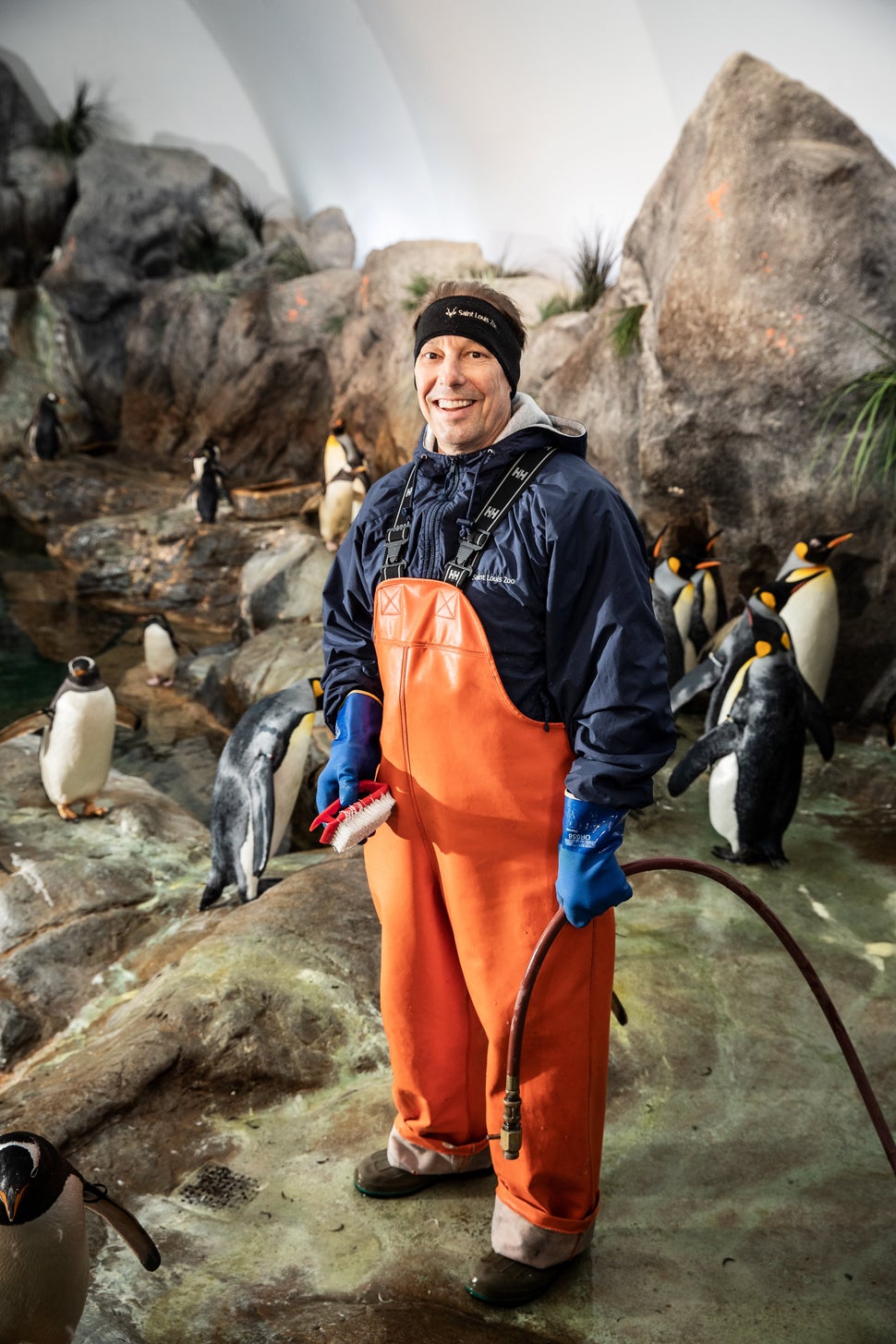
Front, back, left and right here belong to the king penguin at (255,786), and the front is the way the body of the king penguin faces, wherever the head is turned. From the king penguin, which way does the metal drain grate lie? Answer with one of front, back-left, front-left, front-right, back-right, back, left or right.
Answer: right

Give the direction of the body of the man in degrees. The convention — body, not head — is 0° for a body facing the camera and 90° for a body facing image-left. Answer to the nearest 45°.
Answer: approximately 45°

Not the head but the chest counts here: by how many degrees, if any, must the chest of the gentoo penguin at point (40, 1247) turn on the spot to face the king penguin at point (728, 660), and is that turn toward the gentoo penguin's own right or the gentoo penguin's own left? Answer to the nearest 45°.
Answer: approximately 135° to the gentoo penguin's own left

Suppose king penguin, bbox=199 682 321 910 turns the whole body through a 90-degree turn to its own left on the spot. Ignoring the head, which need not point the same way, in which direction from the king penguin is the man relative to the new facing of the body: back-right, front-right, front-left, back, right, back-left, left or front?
back

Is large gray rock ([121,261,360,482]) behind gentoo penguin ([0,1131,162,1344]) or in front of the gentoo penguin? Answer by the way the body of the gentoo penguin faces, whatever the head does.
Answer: behind

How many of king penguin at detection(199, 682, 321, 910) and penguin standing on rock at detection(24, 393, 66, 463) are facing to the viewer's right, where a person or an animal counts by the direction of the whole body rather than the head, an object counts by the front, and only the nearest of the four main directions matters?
1

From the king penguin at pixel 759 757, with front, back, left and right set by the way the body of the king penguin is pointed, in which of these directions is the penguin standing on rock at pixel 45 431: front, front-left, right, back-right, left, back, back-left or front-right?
front

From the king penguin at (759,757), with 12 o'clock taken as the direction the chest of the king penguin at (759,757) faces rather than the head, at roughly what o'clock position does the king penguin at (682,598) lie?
the king penguin at (682,598) is roughly at 1 o'clock from the king penguin at (759,757).

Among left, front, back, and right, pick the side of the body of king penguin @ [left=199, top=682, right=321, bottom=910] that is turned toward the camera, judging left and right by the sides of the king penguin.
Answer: right

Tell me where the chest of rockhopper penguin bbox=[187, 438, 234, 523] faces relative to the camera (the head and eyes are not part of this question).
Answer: away from the camera

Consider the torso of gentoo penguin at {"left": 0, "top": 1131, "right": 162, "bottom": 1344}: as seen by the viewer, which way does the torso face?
toward the camera

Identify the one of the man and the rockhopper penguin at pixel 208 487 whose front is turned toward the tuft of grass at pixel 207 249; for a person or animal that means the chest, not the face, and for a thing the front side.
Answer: the rockhopper penguin

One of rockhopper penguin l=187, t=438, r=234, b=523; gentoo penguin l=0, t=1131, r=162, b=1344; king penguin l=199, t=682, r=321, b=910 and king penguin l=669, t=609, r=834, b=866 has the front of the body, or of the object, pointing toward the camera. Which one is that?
gentoo penguin l=0, t=1131, r=162, b=1344
